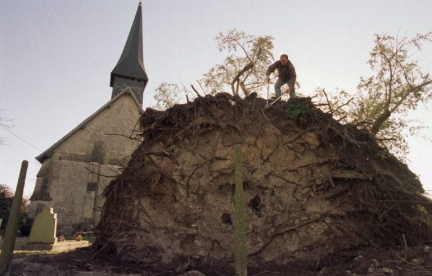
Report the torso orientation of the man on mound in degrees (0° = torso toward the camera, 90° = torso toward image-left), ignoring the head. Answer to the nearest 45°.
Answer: approximately 0°

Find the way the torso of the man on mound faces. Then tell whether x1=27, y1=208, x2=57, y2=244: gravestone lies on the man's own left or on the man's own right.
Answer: on the man's own right

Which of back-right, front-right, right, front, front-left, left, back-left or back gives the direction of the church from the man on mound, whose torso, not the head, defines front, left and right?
back-right

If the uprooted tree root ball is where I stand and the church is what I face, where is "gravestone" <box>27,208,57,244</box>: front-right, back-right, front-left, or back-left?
front-left
